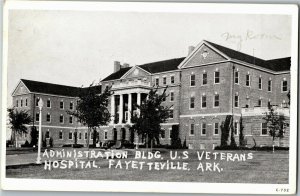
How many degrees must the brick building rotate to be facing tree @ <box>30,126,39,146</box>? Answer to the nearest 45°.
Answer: approximately 45° to its right

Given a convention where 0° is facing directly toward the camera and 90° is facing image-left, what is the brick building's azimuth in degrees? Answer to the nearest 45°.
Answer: approximately 45°
